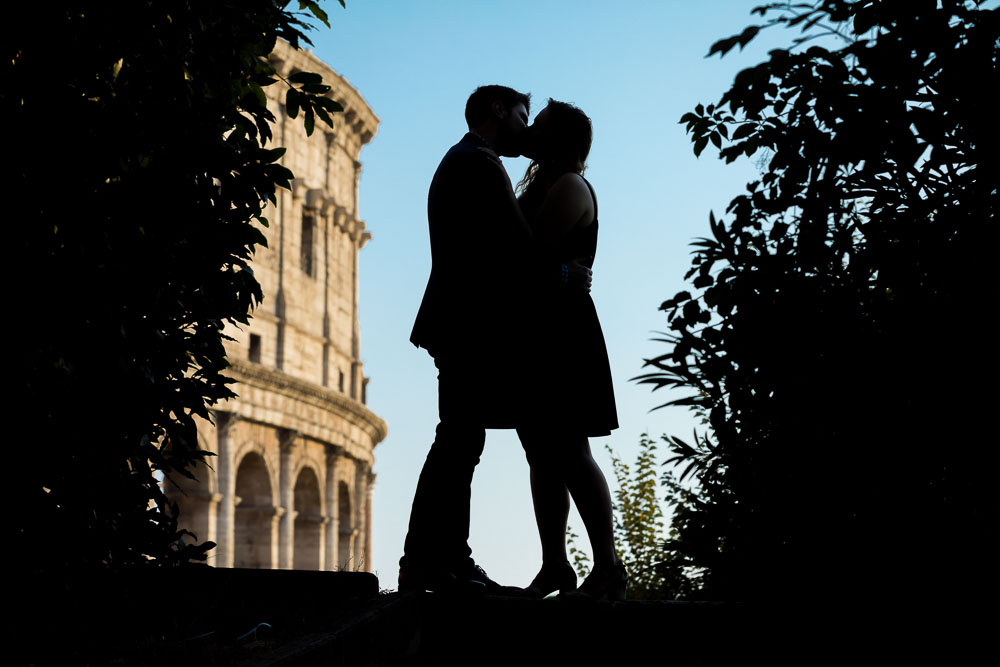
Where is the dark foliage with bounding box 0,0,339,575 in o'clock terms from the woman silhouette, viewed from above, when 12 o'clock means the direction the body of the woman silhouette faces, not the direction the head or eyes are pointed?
The dark foliage is roughly at 12 o'clock from the woman silhouette.

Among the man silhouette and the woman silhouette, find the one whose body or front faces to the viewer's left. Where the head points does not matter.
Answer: the woman silhouette

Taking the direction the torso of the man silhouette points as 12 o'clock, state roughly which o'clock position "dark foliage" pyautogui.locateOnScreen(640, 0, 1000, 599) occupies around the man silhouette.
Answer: The dark foliage is roughly at 1 o'clock from the man silhouette.

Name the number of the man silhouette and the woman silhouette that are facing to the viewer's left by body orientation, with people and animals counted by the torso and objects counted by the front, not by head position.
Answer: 1

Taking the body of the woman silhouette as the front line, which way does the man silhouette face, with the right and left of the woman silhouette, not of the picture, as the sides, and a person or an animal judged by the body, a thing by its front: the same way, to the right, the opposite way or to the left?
the opposite way

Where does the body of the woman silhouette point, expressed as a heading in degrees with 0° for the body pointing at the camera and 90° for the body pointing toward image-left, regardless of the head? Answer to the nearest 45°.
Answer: approximately 90°

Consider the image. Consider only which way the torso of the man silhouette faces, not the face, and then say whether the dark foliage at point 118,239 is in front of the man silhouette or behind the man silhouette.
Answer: behind

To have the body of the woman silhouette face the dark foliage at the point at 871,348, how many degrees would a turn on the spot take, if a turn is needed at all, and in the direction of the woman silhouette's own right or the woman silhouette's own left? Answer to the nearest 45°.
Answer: approximately 135° to the woman silhouette's own left

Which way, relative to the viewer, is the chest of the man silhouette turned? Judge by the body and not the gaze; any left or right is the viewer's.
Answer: facing to the right of the viewer
